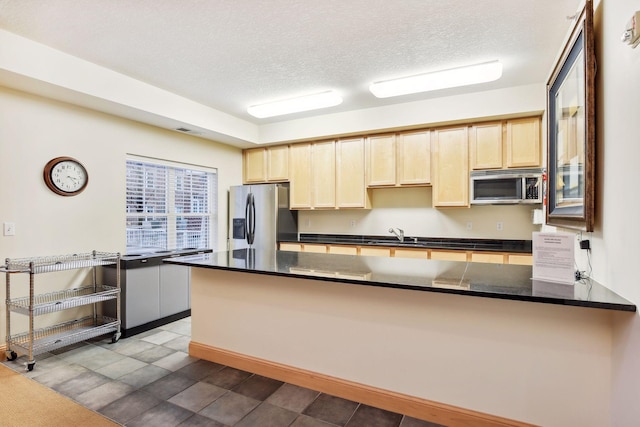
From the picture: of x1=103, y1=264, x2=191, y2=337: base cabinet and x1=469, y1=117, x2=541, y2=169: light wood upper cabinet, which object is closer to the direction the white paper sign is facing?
the base cabinet

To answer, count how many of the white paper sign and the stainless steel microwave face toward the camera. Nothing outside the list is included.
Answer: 2

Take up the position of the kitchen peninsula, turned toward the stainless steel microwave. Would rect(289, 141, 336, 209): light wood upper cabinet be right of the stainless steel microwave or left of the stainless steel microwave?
left

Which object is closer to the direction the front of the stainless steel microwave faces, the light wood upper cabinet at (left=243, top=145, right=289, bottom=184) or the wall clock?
the wall clock

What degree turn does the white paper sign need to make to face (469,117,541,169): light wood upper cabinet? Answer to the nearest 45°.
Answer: approximately 180°

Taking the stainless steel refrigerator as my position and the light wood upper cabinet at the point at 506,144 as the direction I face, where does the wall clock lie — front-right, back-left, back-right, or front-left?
back-right

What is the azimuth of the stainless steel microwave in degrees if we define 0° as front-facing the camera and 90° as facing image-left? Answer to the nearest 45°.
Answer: approximately 0°

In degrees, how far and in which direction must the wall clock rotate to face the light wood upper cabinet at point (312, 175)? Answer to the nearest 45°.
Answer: approximately 45° to its left

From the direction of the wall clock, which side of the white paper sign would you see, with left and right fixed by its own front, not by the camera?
right

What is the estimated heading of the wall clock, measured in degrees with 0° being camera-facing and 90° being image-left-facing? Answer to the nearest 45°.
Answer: approximately 315°

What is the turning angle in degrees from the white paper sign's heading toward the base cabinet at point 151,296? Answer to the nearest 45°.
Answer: approximately 90° to its right
